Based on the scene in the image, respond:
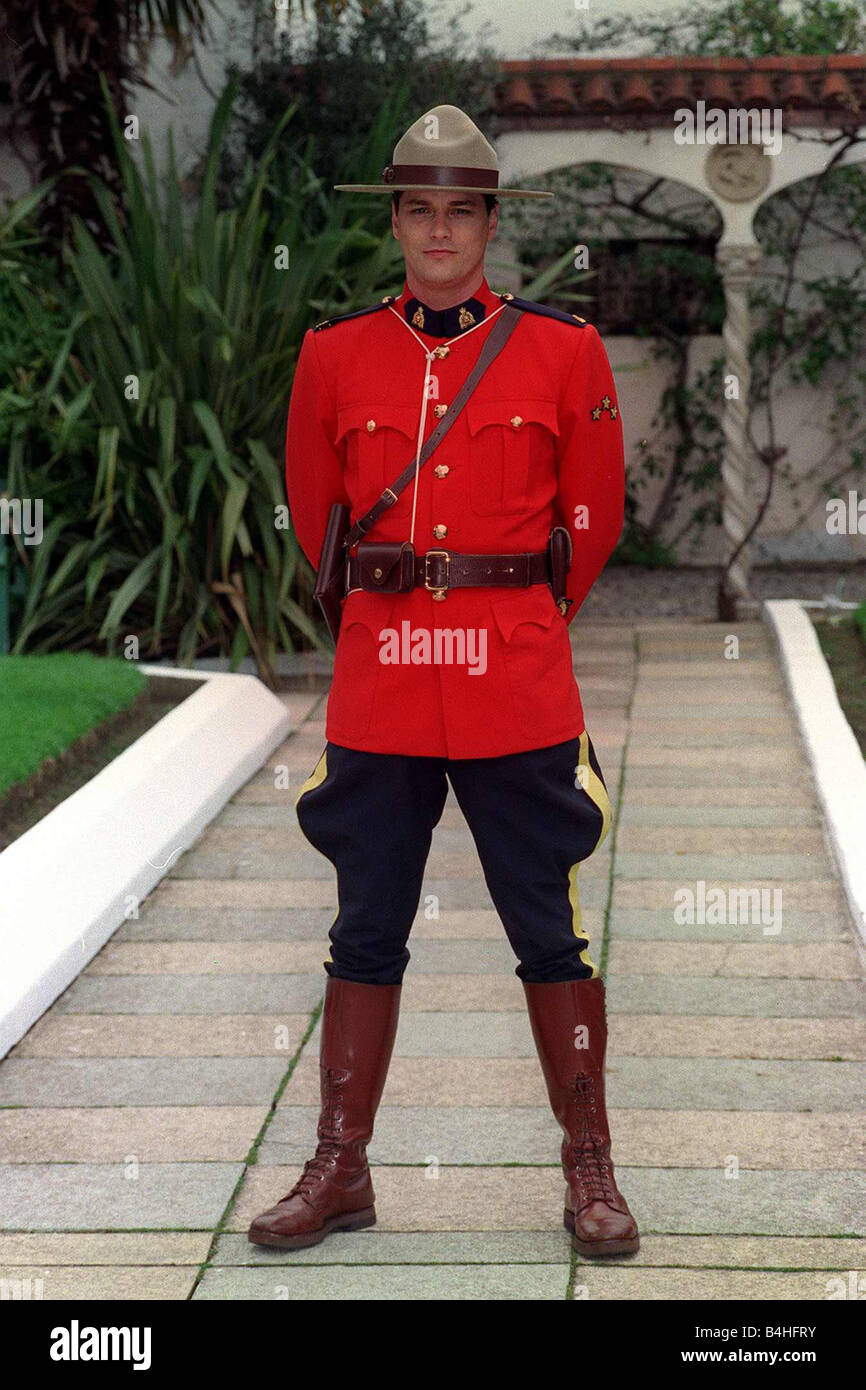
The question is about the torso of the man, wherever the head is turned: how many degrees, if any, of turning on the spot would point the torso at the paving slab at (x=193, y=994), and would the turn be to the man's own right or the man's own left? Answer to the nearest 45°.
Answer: approximately 135° to the man's own right

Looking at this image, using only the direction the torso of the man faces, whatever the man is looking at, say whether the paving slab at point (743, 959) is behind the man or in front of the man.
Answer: behind

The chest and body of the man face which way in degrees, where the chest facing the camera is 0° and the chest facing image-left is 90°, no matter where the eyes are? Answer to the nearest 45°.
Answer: approximately 0°

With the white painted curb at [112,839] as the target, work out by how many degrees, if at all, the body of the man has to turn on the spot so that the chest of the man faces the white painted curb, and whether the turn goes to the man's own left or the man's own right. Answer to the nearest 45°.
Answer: approximately 135° to the man's own right

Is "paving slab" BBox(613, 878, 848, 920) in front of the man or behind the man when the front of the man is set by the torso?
behind

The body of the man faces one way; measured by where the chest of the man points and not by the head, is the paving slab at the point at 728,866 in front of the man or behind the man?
behind
